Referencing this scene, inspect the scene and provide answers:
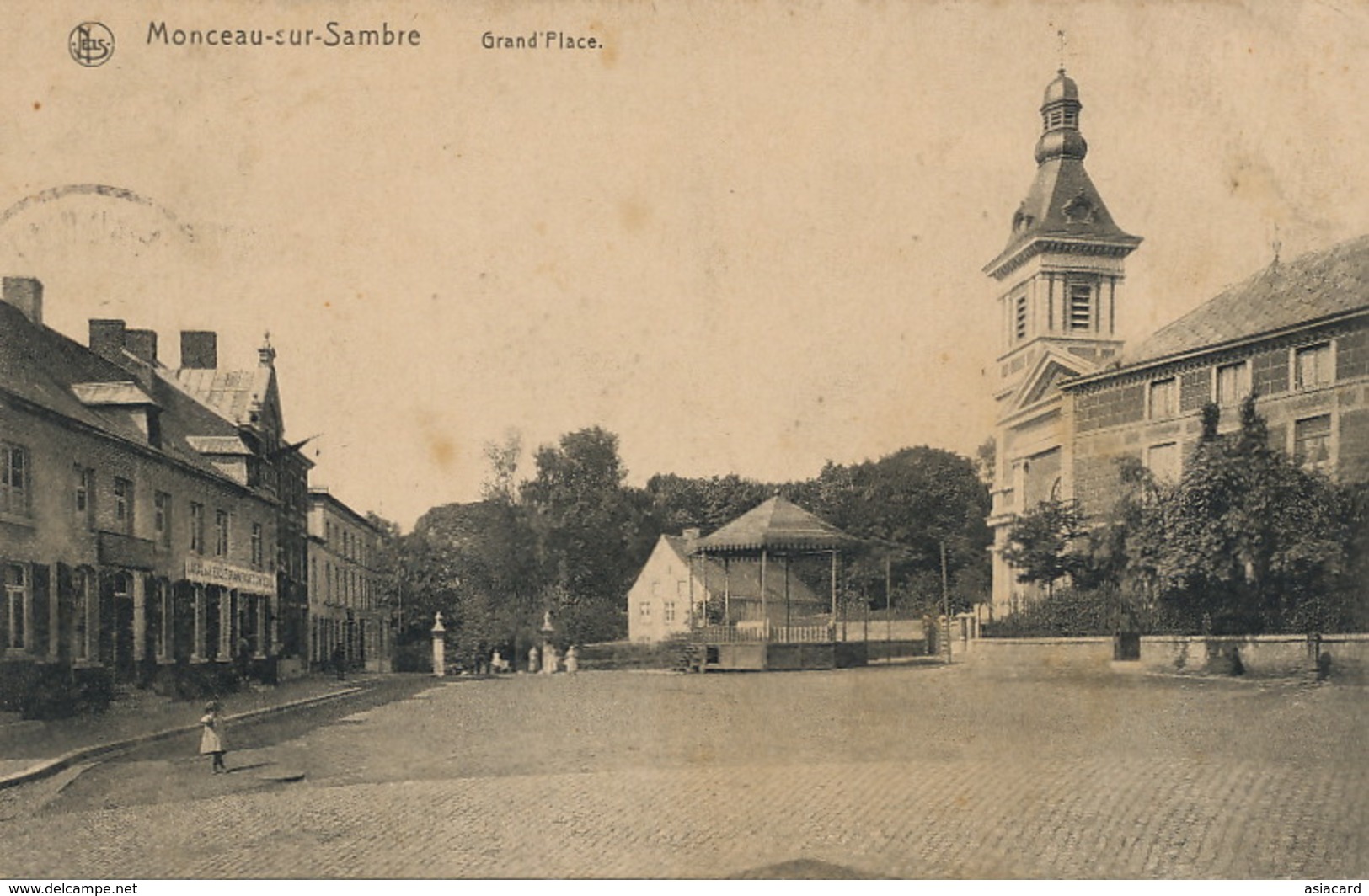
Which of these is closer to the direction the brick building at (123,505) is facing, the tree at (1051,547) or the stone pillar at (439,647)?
the tree

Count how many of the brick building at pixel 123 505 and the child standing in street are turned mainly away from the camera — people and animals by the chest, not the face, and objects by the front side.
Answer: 0

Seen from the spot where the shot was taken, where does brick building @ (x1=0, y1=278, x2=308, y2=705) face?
facing the viewer and to the right of the viewer

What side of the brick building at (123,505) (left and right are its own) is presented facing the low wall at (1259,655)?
front

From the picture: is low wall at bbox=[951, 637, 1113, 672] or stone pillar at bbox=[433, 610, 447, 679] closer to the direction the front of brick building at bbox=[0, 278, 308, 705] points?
the low wall
